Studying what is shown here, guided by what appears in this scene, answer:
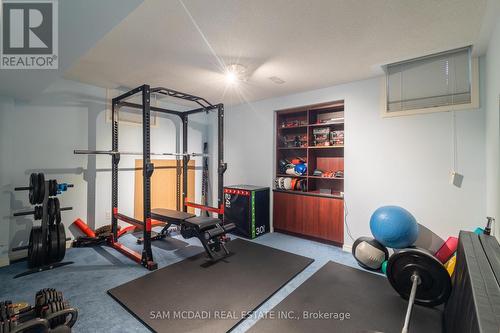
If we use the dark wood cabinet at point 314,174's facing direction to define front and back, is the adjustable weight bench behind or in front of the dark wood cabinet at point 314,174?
in front

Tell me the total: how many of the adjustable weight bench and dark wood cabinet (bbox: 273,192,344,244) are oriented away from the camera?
0

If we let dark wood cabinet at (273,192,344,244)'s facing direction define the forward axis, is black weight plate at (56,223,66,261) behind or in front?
in front

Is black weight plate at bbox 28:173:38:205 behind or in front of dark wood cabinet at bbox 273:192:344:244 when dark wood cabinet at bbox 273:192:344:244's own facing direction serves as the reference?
in front

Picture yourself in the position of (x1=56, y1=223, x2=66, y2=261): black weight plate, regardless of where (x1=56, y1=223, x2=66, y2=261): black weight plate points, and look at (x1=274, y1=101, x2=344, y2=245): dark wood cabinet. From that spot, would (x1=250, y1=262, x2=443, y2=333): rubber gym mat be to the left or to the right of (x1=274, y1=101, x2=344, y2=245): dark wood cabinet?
right

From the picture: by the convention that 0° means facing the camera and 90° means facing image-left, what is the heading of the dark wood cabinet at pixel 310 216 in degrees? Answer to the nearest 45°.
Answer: approximately 45°

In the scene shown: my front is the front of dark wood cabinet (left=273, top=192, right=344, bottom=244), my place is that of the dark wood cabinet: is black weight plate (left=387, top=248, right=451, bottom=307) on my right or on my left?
on my left

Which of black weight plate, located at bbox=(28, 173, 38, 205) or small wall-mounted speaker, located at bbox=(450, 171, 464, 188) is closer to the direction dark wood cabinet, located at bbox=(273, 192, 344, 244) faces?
the black weight plate

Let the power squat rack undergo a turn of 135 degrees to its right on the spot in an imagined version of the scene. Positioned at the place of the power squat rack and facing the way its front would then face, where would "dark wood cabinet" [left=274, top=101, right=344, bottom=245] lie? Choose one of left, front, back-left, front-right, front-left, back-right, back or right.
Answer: back

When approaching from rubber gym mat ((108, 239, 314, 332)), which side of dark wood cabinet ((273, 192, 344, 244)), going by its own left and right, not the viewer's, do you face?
front

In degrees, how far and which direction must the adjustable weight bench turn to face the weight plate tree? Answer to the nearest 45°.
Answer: approximately 135° to its right

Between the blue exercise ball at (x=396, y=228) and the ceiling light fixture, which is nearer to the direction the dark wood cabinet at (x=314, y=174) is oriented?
the ceiling light fixture
